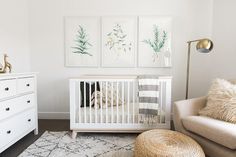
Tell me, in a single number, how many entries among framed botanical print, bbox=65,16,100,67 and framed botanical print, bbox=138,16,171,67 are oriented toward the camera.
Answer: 2

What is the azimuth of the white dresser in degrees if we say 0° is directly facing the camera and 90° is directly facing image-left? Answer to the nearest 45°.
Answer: approximately 315°

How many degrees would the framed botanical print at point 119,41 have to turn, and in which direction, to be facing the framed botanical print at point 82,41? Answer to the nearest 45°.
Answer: approximately 90° to its right

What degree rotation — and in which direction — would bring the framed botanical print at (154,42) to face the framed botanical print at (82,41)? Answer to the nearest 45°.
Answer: approximately 90° to its right

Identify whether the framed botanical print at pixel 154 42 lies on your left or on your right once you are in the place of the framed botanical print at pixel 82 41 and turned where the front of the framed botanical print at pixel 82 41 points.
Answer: on your left

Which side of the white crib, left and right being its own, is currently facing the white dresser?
right

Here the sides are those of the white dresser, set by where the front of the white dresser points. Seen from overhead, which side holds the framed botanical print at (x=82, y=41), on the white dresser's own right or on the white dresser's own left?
on the white dresser's own left

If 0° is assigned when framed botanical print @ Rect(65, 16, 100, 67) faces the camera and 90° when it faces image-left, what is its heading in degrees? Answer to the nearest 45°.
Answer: approximately 0°

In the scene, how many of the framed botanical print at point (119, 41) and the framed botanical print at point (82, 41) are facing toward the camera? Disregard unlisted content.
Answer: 2

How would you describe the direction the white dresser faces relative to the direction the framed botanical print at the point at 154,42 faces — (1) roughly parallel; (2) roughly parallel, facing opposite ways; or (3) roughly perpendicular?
roughly perpendicular
